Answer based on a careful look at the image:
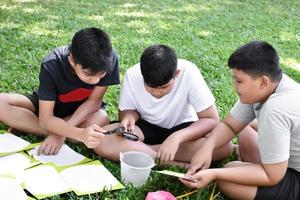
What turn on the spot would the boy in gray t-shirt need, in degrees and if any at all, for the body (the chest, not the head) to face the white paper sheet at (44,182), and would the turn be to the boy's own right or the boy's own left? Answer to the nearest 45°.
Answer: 0° — they already face it

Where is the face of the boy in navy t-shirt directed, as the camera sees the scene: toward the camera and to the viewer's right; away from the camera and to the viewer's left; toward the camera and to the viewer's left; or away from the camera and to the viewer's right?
toward the camera and to the viewer's right

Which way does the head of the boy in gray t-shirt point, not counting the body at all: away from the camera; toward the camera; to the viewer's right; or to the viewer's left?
to the viewer's left

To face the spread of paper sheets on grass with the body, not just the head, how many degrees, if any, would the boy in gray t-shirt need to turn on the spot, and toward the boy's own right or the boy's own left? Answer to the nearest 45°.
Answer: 0° — they already face it

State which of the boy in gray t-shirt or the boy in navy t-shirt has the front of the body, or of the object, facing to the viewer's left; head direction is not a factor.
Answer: the boy in gray t-shirt

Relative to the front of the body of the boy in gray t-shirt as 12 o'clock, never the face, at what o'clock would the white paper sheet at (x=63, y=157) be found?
The white paper sheet is roughly at 12 o'clock from the boy in gray t-shirt.

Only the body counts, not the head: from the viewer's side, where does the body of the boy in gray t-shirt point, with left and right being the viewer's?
facing to the left of the viewer

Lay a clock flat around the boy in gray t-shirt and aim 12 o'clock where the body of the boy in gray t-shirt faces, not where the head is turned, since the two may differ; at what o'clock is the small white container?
The small white container is roughly at 12 o'clock from the boy in gray t-shirt.

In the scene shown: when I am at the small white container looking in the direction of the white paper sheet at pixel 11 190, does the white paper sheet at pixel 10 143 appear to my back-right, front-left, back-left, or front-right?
front-right
